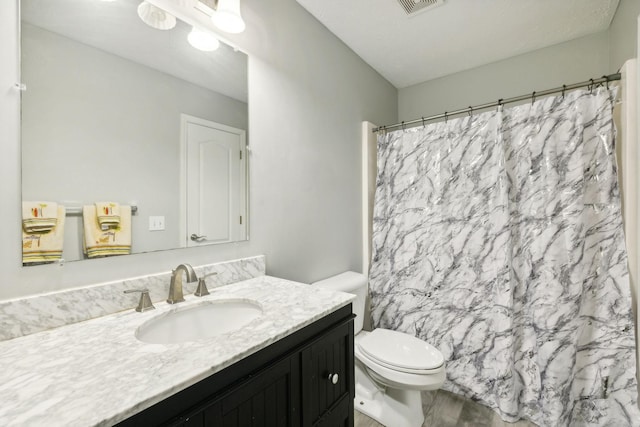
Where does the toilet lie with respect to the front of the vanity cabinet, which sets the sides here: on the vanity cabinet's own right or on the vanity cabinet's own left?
on the vanity cabinet's own left

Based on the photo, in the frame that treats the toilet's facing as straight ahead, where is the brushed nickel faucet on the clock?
The brushed nickel faucet is roughly at 3 o'clock from the toilet.

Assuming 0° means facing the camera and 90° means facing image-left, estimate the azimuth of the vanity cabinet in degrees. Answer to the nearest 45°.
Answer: approximately 315°

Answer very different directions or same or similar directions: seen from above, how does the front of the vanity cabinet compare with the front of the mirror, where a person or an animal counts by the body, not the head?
same or similar directions

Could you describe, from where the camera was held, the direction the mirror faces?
facing the viewer and to the right of the viewer

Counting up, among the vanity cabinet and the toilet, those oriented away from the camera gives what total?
0
